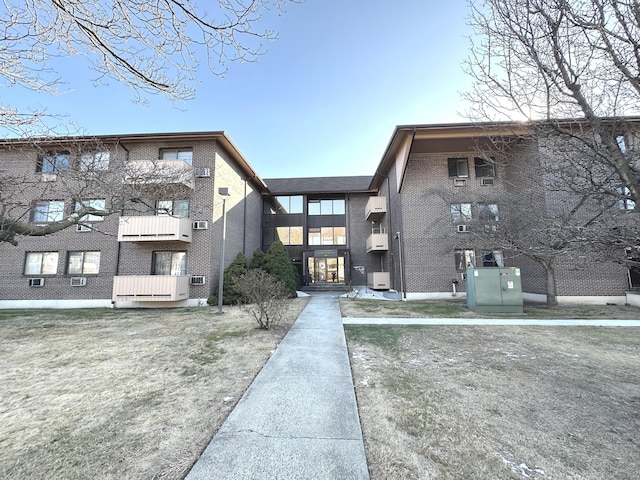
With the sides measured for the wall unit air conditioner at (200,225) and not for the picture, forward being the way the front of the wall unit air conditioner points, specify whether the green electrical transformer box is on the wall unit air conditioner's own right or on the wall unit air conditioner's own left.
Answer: on the wall unit air conditioner's own left

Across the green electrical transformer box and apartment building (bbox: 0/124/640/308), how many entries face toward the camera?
2

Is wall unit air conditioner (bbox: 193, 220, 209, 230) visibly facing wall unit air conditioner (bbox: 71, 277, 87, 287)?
no

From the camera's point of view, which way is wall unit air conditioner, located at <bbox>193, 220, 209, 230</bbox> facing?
toward the camera

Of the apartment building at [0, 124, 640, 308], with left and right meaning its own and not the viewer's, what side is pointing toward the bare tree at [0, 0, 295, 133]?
front

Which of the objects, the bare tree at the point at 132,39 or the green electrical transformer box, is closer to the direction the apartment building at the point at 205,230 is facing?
the bare tree

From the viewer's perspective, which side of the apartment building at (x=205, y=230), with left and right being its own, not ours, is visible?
front

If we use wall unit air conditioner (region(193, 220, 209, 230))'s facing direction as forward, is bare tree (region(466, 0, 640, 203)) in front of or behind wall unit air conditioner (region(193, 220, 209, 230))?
in front

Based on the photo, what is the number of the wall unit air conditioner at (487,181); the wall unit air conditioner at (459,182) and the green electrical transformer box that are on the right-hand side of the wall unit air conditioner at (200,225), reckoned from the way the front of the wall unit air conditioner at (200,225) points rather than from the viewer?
0

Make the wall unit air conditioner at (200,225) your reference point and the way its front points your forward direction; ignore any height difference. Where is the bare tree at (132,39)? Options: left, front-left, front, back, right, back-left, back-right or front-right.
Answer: front

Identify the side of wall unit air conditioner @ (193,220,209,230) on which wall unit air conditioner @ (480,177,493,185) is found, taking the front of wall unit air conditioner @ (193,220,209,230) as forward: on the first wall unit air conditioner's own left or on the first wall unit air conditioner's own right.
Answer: on the first wall unit air conditioner's own left

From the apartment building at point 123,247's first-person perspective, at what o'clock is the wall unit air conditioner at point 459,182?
The wall unit air conditioner is roughly at 10 o'clock from the apartment building.
